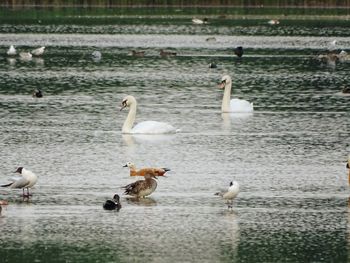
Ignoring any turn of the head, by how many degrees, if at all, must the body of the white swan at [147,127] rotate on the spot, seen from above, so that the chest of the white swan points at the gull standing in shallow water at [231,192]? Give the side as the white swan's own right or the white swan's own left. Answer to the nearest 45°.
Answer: approximately 90° to the white swan's own left

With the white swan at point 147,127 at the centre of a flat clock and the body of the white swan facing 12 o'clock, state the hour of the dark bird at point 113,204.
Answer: The dark bird is roughly at 9 o'clock from the white swan.

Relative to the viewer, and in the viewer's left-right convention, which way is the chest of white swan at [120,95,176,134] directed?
facing to the left of the viewer
